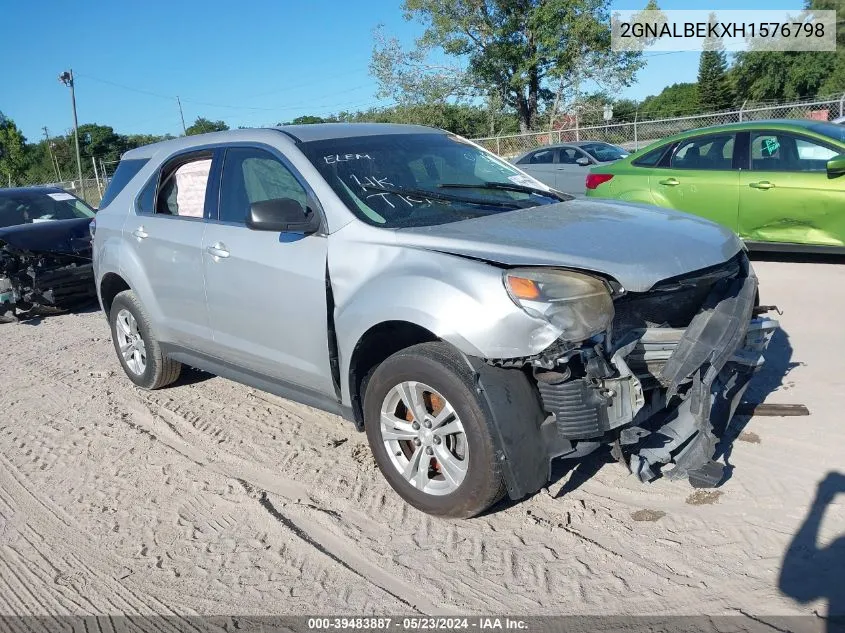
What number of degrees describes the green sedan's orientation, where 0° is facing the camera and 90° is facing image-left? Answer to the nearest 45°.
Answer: approximately 270°

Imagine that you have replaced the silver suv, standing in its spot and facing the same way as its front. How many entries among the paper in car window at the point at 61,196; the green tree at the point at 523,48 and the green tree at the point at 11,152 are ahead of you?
0

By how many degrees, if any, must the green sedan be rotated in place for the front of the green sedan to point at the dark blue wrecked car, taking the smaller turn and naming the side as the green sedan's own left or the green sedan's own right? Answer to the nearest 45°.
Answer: approximately 180°

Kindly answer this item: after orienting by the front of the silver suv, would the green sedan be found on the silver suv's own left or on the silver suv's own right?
on the silver suv's own left

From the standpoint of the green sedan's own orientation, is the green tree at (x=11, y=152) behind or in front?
behind

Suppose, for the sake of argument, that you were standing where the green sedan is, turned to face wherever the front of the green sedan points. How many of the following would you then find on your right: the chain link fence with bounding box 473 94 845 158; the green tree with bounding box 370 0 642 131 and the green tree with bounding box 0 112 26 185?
0

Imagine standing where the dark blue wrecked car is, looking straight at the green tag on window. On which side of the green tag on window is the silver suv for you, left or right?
right

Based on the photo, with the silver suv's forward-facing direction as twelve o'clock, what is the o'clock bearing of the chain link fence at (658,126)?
The chain link fence is roughly at 8 o'clock from the silver suv.

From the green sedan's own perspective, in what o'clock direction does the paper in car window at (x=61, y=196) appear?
The paper in car window is roughly at 6 o'clock from the green sedan.

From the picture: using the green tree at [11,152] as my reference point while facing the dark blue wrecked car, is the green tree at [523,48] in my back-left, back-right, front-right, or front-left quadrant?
front-left

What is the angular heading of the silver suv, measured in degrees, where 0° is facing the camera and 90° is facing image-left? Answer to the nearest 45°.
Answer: approximately 315°

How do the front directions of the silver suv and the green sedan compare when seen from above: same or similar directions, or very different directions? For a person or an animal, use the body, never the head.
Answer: same or similar directions

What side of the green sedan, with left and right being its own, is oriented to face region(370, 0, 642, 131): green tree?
left

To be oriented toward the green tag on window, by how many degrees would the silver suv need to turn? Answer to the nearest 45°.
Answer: approximately 90° to its left

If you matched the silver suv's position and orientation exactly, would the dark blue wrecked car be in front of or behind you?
behind

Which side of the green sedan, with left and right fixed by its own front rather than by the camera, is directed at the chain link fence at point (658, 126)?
left
